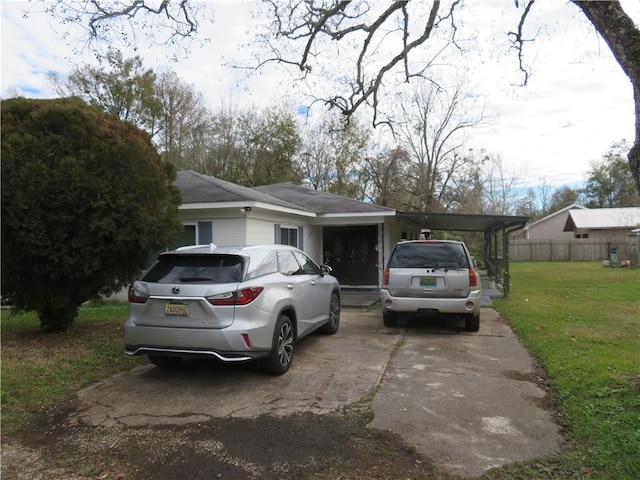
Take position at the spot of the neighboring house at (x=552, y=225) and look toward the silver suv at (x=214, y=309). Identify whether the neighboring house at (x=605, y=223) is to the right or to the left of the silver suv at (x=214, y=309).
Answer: left

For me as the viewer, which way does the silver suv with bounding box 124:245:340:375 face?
facing away from the viewer and to the right of the viewer

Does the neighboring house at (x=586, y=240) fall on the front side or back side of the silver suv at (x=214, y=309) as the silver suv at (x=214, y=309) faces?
on the front side

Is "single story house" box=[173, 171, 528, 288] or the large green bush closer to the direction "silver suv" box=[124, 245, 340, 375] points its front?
the single story house

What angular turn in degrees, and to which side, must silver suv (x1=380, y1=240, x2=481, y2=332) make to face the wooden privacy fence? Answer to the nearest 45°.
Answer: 0° — it already faces it

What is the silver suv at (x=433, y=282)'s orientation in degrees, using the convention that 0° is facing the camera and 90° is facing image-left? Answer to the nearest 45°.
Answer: approximately 180°

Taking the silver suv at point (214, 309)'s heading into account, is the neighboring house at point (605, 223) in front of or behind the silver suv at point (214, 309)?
in front

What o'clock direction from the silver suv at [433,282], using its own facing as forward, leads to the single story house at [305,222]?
The single story house is roughly at 11 o'clock from the silver suv.

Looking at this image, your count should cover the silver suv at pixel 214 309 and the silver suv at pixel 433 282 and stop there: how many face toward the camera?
0

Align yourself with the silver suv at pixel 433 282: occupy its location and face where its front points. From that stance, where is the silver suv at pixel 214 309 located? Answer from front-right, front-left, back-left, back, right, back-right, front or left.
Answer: back-left

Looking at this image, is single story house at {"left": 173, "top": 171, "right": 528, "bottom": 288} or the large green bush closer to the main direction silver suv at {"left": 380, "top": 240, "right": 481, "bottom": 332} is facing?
the single story house

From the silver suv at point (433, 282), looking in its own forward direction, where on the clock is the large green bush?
The large green bush is roughly at 8 o'clock from the silver suv.

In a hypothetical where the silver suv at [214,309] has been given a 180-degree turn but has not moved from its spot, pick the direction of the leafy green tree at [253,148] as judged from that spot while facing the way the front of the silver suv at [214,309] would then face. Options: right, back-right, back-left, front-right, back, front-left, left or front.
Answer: back-right
